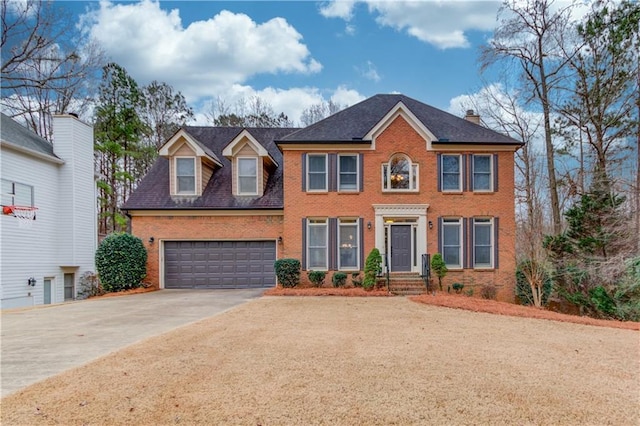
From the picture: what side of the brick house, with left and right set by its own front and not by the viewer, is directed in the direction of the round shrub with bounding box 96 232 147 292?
right

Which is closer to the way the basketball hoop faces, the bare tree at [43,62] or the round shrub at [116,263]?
the round shrub

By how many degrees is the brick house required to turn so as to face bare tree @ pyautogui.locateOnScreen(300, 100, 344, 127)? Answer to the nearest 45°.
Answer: approximately 180°

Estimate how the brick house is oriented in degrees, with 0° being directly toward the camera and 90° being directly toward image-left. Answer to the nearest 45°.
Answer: approximately 0°

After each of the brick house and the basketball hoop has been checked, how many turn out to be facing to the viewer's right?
1
